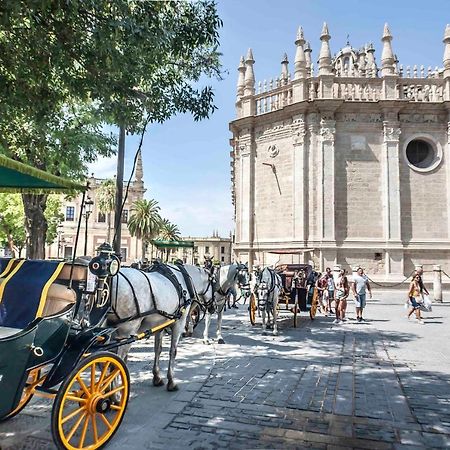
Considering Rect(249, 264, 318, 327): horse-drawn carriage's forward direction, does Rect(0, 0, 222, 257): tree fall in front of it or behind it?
in front

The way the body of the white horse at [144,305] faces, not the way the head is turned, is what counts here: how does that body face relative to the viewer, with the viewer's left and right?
facing away from the viewer and to the right of the viewer

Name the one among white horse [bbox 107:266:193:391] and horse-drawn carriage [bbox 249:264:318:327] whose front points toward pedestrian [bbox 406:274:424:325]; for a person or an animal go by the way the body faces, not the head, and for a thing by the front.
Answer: the white horse

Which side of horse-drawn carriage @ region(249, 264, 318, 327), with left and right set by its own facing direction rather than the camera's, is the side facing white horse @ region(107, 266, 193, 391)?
front

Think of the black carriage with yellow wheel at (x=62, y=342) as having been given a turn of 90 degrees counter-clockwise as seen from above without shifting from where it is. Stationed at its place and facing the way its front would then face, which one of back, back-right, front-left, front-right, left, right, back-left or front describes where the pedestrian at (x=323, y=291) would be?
right

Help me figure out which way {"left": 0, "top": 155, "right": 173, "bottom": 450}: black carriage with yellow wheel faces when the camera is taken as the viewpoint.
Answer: facing away from the viewer and to the right of the viewer

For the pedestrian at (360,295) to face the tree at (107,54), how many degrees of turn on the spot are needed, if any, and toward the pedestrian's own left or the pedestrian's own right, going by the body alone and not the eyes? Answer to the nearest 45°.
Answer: approximately 45° to the pedestrian's own right

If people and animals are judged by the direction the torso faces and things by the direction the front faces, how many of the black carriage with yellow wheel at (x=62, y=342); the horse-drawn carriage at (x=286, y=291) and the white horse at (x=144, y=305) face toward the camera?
1

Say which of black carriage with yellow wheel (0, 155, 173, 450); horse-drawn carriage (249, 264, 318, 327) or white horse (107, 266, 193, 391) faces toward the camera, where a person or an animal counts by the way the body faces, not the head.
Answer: the horse-drawn carriage

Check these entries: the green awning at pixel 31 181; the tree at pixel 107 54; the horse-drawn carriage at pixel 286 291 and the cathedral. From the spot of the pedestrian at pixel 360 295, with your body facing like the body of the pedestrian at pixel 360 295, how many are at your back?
1
